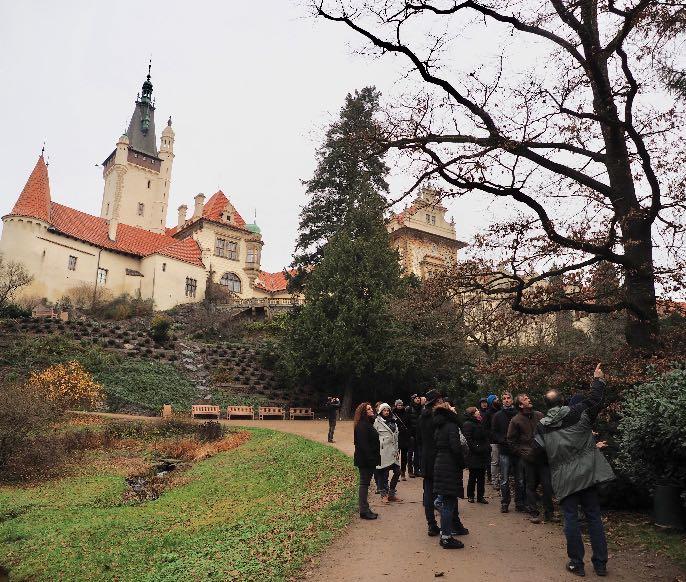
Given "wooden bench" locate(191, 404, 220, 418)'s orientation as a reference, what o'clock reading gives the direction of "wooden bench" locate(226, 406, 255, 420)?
"wooden bench" locate(226, 406, 255, 420) is roughly at 8 o'clock from "wooden bench" locate(191, 404, 220, 418).

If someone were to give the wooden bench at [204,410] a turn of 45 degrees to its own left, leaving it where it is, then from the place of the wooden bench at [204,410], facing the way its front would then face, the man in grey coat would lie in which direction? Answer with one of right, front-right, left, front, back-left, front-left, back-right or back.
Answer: front-right

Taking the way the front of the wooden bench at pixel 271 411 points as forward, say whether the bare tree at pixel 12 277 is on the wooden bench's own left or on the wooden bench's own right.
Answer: on the wooden bench's own right

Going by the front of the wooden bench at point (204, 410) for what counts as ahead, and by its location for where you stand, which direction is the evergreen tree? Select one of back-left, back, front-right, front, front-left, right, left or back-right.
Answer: left

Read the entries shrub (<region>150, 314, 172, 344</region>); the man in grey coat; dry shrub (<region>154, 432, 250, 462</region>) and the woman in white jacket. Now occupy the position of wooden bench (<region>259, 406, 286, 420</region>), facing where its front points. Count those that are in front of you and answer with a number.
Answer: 3

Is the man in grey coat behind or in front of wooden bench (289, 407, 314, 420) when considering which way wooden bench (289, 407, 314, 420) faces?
in front

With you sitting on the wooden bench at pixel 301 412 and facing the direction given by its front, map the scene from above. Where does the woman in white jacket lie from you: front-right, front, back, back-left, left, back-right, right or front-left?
front

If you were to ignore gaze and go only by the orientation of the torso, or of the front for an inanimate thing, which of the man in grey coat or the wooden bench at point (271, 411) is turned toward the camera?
the wooden bench

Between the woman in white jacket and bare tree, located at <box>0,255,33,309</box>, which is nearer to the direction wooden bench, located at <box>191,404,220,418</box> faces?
the woman in white jacket

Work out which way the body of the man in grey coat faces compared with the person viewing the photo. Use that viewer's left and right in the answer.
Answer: facing away from the viewer

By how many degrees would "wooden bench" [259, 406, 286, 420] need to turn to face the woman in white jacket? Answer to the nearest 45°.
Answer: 0° — it already faces them

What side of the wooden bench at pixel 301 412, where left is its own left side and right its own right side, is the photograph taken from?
front

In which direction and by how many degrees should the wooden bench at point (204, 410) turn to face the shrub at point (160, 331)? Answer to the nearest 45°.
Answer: approximately 180°
